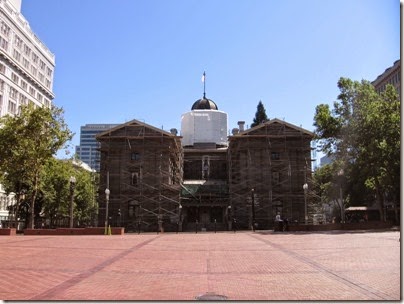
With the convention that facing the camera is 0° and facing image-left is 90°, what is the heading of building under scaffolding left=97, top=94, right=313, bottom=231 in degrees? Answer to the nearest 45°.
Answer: approximately 0°
